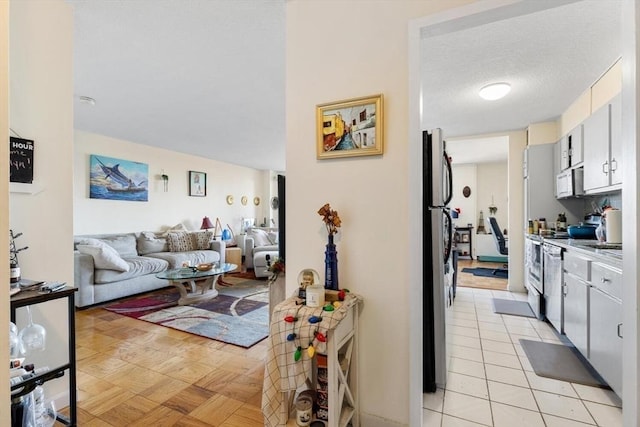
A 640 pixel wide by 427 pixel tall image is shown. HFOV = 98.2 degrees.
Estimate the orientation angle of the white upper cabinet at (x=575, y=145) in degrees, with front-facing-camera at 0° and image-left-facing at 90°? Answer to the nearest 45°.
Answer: approximately 90°

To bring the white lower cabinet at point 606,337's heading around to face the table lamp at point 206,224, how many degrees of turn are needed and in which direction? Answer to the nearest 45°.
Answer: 0° — it already faces it

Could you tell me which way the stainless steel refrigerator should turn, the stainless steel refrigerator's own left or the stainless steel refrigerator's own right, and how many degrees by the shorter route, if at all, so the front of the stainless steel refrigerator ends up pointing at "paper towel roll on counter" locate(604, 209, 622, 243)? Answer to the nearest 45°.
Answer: approximately 45° to the stainless steel refrigerator's own left

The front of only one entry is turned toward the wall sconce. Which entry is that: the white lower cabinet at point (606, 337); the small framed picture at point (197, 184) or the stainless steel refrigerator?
the white lower cabinet

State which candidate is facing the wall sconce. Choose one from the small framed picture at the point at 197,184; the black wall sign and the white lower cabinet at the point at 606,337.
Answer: the white lower cabinet

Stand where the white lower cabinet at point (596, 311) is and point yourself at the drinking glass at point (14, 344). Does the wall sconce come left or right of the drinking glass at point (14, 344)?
right

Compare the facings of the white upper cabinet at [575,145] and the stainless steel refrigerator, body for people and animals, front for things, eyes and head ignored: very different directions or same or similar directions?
very different directions

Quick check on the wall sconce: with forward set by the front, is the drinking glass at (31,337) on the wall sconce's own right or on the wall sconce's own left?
on the wall sconce's own right

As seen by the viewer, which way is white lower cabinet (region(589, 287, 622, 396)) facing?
to the viewer's left

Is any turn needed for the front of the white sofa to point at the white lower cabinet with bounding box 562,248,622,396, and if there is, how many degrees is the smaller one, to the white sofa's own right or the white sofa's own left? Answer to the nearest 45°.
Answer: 0° — it already faces it

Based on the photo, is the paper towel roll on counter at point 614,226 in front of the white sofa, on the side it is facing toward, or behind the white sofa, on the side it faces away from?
in front

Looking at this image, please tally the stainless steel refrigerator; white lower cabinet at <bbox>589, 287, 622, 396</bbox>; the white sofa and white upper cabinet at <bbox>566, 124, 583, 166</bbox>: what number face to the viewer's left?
2

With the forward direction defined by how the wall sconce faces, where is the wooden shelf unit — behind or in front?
in front

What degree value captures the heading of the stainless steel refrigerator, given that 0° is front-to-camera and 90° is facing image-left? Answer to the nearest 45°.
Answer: approximately 270°
